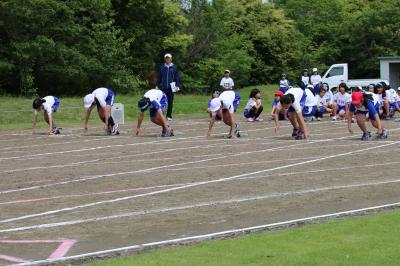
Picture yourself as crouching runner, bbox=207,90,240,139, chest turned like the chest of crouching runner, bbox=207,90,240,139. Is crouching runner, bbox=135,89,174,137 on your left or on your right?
on your right

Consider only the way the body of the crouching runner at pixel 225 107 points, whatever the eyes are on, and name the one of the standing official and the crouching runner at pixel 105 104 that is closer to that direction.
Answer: the crouching runner

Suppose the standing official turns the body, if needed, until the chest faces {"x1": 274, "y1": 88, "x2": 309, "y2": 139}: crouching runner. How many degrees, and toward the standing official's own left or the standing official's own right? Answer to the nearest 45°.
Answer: approximately 45° to the standing official's own left

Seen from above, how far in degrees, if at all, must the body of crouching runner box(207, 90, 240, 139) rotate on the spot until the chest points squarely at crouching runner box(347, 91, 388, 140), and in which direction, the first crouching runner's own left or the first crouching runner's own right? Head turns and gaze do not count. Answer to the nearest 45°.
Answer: approximately 135° to the first crouching runner's own left

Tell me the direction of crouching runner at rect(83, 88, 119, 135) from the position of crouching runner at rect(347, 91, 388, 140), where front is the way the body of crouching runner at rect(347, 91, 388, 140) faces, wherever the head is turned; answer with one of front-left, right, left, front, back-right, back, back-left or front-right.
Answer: front-right

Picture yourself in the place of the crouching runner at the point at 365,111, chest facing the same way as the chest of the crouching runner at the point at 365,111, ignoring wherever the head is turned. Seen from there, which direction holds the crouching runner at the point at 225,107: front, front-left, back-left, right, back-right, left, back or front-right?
front-right

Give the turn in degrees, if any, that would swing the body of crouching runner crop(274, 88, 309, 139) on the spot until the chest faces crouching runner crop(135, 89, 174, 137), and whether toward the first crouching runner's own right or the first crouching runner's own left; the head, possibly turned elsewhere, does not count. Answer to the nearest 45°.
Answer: approximately 45° to the first crouching runner's own right

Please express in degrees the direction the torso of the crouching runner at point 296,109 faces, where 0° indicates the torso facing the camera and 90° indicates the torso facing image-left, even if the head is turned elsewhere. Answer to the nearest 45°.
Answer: approximately 45°

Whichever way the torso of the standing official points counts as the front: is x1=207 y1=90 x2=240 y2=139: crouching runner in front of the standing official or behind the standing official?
in front
